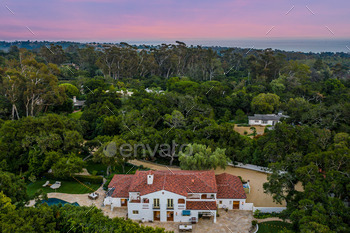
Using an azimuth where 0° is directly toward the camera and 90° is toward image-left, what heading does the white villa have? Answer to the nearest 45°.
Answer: approximately 0°

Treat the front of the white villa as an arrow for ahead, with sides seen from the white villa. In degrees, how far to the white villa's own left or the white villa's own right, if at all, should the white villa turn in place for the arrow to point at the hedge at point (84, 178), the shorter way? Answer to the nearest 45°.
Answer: approximately 135° to the white villa's own right

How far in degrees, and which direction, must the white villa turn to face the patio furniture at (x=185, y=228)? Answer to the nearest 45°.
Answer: approximately 45° to its left

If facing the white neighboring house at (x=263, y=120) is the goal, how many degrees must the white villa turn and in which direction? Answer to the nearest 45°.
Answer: approximately 135° to its left

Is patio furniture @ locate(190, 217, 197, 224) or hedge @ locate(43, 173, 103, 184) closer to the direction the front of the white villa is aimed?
the patio furniture

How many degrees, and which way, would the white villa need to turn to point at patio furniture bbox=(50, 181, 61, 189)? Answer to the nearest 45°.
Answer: approximately 90° to its right
